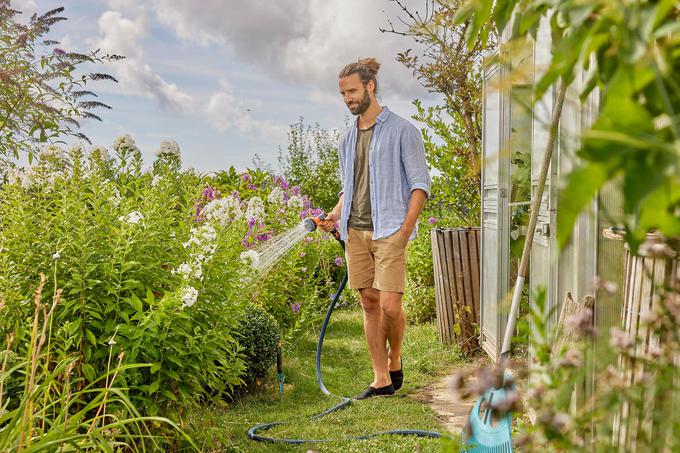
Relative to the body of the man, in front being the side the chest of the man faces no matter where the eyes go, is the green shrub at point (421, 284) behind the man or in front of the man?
behind

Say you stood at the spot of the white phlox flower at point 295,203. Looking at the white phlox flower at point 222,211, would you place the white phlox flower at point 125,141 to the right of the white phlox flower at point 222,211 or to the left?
right

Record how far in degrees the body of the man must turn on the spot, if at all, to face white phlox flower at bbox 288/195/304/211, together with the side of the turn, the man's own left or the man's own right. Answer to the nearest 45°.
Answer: approximately 90° to the man's own right

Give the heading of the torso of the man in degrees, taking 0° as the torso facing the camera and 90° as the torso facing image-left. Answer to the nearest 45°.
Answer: approximately 45°

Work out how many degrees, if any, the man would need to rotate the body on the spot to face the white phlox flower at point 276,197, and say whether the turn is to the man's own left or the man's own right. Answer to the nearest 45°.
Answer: approximately 90° to the man's own right

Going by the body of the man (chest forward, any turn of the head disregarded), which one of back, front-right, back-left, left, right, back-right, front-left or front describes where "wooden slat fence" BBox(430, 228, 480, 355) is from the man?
back

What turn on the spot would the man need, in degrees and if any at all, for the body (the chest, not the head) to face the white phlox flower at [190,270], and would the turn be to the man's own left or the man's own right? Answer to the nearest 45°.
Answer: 0° — they already face it

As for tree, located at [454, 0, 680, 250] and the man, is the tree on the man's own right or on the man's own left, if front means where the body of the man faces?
on the man's own left
